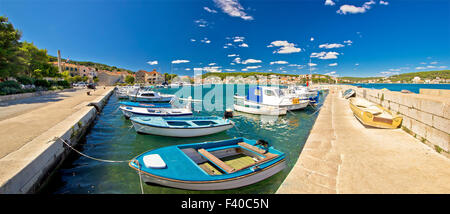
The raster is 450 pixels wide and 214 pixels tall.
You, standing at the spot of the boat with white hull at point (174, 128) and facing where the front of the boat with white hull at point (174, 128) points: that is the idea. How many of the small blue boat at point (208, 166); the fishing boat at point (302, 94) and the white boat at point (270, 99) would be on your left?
1

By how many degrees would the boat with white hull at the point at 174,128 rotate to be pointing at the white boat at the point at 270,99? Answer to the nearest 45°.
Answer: approximately 135° to its right

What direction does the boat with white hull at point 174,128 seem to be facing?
to the viewer's left

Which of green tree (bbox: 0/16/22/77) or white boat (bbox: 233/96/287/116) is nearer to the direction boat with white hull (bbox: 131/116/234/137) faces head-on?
the green tree

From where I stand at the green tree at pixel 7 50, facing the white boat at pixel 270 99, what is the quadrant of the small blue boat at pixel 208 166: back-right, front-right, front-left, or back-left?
front-right

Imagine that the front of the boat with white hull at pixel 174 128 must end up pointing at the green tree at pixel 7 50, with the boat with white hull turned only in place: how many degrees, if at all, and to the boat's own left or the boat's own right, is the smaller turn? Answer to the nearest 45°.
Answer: approximately 45° to the boat's own right

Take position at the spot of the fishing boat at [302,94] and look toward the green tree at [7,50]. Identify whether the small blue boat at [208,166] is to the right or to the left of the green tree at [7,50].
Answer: left

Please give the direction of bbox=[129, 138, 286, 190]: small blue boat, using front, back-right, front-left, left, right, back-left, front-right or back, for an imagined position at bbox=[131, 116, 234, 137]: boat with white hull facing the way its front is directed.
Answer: left

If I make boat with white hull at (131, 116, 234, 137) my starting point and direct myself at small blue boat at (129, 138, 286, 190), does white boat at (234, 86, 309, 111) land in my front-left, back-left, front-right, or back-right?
back-left
